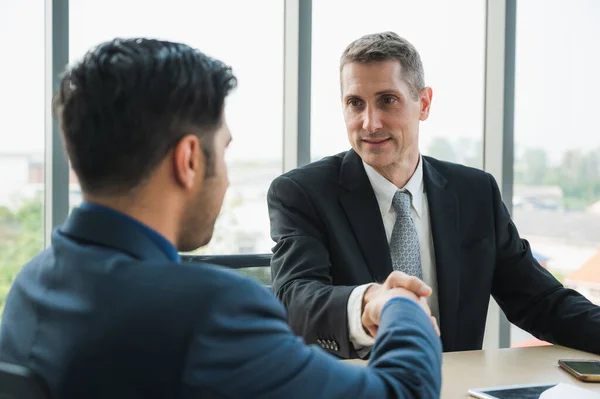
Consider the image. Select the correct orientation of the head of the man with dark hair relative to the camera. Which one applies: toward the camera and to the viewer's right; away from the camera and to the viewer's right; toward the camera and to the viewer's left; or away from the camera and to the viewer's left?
away from the camera and to the viewer's right

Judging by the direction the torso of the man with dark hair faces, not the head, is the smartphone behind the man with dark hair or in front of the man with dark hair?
in front

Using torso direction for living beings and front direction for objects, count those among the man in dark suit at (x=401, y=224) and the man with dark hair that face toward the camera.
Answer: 1

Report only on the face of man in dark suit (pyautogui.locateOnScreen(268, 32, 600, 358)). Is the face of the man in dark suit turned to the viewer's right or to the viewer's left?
to the viewer's left

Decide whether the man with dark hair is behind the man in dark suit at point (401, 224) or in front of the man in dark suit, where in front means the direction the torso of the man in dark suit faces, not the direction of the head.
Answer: in front

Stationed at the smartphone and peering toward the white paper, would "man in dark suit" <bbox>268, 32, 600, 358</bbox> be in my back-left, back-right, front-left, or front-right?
back-right

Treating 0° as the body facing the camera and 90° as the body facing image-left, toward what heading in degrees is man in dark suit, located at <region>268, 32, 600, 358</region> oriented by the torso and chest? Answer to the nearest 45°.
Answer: approximately 0°

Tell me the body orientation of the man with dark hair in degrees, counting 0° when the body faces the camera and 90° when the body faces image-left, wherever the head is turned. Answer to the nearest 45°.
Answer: approximately 225°
